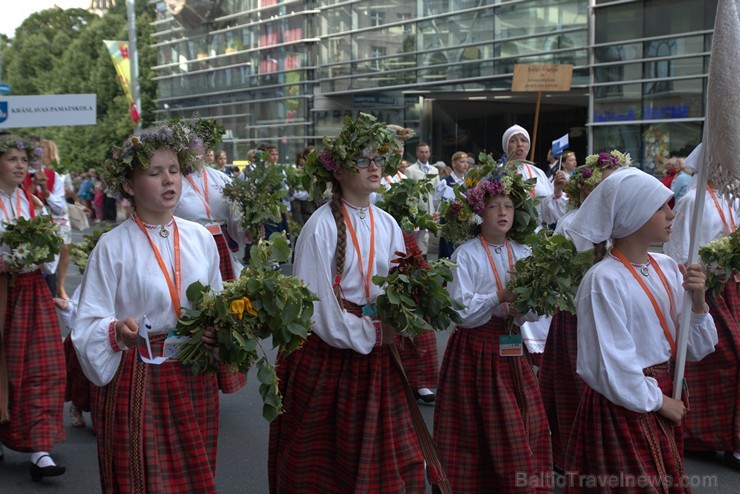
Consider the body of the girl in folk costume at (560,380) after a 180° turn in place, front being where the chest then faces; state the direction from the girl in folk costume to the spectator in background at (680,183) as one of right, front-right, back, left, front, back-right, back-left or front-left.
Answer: front-right

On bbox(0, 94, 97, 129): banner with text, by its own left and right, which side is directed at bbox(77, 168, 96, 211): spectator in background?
back

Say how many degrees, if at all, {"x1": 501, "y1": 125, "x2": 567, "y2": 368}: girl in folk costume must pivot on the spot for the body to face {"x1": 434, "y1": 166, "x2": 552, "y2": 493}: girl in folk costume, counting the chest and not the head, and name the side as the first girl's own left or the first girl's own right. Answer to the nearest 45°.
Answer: approximately 45° to the first girl's own right

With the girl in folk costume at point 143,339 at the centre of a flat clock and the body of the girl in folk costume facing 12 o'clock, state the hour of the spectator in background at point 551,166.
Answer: The spectator in background is roughly at 9 o'clock from the girl in folk costume.

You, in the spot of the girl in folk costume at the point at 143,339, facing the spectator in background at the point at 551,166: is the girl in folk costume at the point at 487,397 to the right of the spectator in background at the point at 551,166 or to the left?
right

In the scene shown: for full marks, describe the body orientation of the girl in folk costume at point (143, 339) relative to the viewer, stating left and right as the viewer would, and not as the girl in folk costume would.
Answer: facing the viewer and to the right of the viewer

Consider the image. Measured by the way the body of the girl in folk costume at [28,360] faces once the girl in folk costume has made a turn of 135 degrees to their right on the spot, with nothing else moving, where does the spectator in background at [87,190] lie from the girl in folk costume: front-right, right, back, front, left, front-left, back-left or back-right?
right
